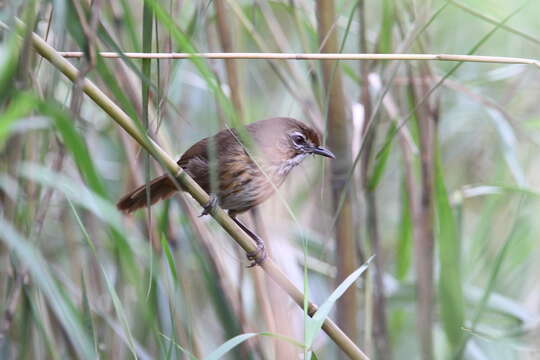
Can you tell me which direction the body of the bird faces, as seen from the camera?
to the viewer's right

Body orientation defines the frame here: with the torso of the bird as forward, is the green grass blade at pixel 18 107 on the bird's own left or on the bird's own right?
on the bird's own right

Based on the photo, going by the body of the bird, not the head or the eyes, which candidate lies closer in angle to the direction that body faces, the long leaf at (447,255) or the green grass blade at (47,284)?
the long leaf

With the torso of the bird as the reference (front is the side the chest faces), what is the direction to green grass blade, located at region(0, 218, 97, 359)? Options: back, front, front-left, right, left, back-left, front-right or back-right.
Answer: back-right
